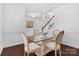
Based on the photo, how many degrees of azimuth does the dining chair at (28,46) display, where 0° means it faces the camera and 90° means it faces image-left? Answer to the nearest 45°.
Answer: approximately 270°
